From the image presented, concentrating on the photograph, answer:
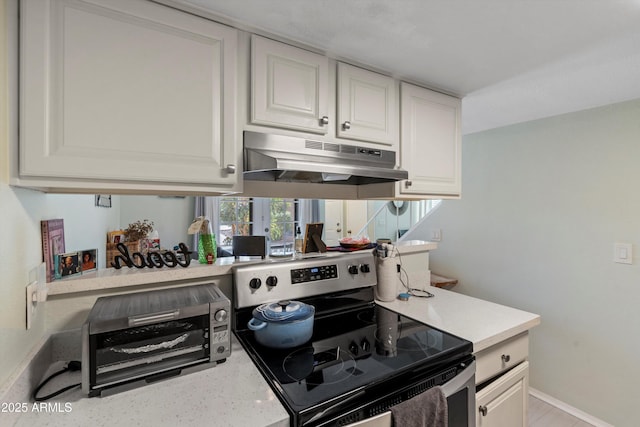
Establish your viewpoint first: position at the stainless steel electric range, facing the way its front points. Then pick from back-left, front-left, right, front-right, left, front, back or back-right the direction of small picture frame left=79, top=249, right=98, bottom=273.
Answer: back-right

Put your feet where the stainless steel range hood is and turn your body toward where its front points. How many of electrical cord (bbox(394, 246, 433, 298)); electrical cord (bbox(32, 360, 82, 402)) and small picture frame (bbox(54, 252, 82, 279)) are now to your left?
1

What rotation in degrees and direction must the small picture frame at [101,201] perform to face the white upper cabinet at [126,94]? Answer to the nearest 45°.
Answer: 0° — it already faces it

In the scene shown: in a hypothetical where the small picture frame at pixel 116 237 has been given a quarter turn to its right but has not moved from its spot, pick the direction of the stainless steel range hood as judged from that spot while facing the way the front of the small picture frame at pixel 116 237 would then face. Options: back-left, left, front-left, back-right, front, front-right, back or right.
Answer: back-left

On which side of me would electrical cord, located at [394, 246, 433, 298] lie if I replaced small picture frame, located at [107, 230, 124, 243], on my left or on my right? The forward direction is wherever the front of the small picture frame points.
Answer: on my left

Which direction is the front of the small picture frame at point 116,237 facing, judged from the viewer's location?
facing the viewer

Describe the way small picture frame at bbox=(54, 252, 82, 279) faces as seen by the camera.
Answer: facing the viewer and to the right of the viewer

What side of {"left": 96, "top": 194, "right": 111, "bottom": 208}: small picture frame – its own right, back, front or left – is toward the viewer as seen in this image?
front

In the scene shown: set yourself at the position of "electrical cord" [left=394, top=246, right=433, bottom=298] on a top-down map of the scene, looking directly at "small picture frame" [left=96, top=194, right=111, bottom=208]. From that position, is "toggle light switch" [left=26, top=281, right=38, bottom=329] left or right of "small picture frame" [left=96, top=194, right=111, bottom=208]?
left

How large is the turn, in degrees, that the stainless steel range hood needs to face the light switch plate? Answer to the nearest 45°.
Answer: approximately 45° to its left

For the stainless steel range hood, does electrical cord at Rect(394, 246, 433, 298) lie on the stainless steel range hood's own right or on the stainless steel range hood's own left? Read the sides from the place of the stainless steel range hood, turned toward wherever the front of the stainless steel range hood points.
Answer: on the stainless steel range hood's own left
